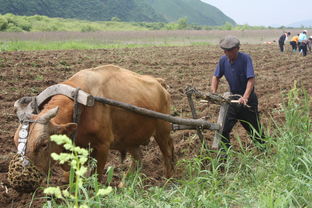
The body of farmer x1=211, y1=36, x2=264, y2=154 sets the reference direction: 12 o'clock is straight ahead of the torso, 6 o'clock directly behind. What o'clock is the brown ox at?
The brown ox is roughly at 12 o'clock from the farmer.

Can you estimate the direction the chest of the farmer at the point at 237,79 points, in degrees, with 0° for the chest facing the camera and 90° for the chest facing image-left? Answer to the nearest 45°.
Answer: approximately 45°

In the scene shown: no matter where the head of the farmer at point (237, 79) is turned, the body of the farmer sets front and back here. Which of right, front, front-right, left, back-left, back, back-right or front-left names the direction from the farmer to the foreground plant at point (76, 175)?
front-left

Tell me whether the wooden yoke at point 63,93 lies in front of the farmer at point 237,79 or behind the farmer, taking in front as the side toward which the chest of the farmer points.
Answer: in front

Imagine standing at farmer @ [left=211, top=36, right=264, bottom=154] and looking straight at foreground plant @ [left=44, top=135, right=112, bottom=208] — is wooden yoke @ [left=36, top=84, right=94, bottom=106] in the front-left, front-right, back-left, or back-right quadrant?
front-right

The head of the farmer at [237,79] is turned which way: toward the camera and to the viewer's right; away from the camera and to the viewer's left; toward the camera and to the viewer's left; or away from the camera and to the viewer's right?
toward the camera and to the viewer's left
